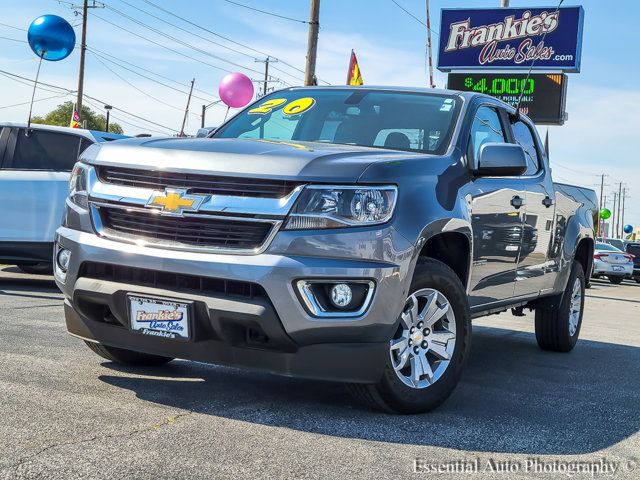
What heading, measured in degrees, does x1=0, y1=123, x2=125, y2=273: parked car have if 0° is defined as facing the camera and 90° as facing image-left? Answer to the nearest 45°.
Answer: approximately 90°

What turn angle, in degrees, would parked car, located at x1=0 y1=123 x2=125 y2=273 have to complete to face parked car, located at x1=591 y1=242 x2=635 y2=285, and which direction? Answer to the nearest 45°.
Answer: approximately 135° to its right

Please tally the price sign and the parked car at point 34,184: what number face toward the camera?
1

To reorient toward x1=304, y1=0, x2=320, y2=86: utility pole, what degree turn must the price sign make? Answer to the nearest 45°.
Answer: approximately 45° to its right

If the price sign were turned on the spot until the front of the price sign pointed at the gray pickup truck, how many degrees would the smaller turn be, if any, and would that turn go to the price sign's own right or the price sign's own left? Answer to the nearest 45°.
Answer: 0° — it already faces it

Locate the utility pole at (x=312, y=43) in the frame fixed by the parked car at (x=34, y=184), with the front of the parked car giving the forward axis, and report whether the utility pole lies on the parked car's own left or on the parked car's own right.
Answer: on the parked car's own right

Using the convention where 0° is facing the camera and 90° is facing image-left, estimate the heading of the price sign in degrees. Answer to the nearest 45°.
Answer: approximately 0°
